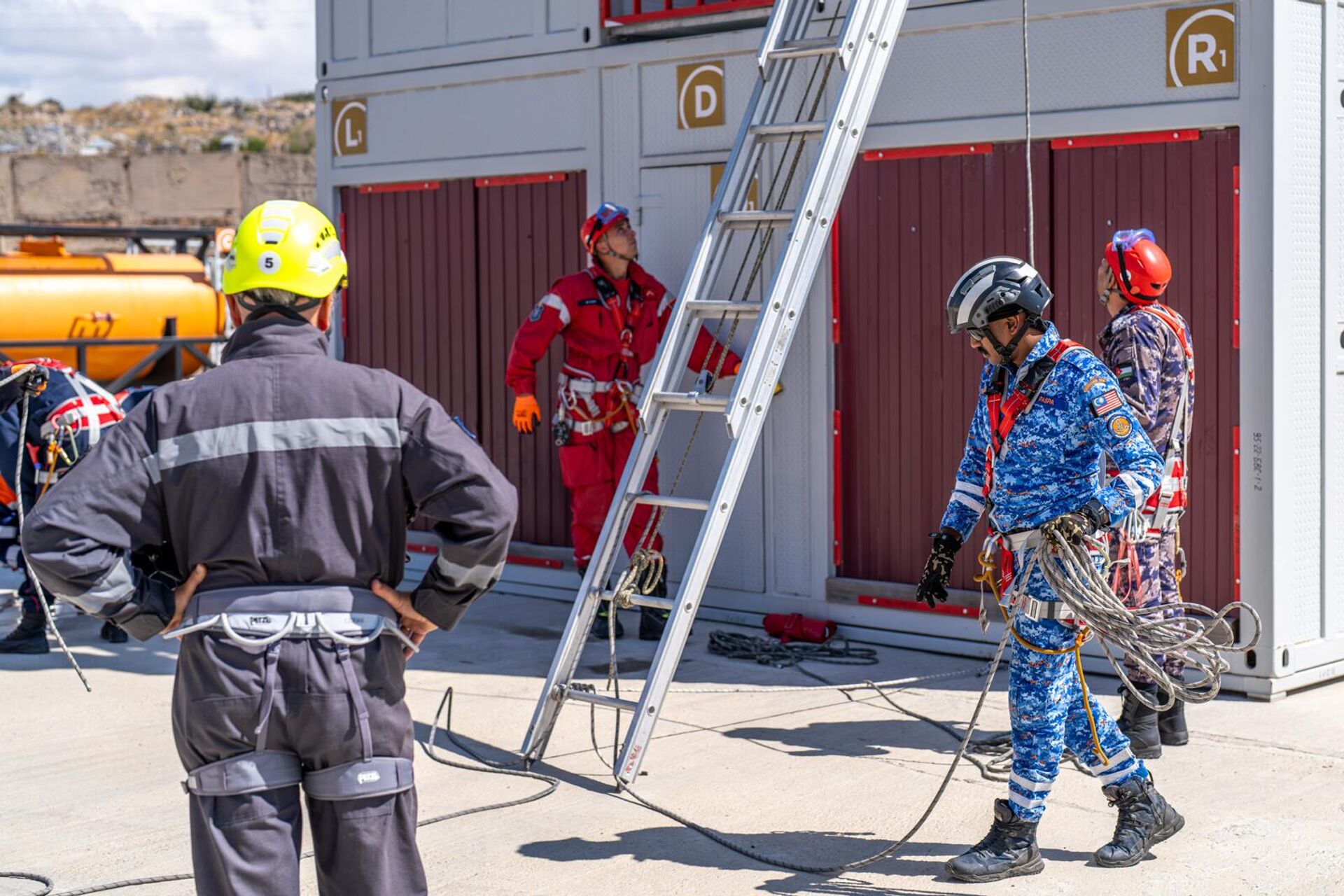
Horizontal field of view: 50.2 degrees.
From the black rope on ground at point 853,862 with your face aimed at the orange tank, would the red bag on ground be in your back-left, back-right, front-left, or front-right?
front-right

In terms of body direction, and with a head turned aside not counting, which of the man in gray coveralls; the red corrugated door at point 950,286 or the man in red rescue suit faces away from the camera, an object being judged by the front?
the man in gray coveralls

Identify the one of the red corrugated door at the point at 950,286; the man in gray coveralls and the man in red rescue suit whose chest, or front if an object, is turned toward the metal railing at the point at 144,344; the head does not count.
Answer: the man in gray coveralls

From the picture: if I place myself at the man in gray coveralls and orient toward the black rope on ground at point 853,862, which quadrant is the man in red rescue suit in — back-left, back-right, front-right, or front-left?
front-left

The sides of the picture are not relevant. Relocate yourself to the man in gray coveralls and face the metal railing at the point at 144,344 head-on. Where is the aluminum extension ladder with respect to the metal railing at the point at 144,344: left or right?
right

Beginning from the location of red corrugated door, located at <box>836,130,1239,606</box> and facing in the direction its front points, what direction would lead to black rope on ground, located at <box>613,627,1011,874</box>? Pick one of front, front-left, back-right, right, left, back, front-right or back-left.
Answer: front

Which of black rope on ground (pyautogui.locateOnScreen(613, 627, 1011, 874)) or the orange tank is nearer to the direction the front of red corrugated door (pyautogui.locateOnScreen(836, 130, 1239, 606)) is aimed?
the black rope on ground

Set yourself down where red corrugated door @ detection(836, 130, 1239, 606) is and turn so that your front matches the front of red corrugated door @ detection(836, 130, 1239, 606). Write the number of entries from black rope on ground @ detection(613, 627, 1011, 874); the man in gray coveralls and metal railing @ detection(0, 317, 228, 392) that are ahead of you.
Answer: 2

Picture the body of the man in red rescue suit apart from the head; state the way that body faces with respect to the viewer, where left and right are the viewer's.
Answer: facing the viewer and to the right of the viewer

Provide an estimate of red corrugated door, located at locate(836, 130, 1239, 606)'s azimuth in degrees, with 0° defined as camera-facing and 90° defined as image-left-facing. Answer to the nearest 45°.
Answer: approximately 0°

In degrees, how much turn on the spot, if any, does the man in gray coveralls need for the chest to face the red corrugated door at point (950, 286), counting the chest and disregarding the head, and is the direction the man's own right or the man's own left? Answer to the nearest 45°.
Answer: approximately 45° to the man's own right

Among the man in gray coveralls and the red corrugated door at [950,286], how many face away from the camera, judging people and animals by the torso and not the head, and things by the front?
1

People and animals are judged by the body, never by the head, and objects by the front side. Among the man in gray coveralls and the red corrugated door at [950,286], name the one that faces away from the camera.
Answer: the man in gray coveralls

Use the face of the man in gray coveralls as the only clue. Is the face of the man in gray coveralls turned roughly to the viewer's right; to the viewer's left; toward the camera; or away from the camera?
away from the camera

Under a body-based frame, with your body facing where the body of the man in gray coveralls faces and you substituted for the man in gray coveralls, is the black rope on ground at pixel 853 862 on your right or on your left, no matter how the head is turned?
on your right

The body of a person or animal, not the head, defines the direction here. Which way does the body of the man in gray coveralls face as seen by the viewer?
away from the camera

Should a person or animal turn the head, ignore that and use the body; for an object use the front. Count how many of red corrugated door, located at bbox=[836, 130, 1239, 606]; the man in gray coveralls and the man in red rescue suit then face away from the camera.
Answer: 1

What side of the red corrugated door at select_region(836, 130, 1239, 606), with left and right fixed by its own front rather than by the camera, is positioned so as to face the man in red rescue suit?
right
